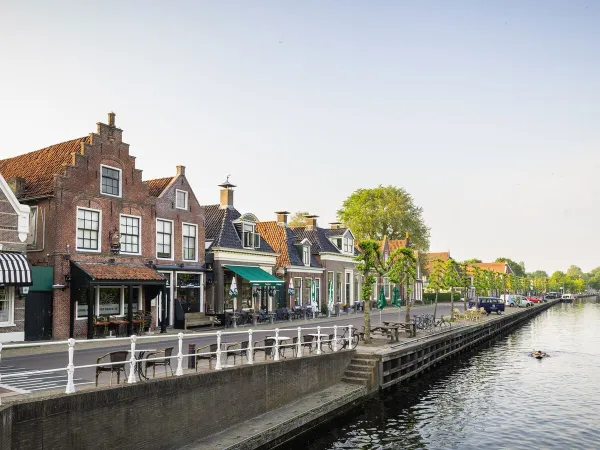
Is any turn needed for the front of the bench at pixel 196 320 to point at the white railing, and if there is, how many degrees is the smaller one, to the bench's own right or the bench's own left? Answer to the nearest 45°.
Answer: approximately 45° to the bench's own right

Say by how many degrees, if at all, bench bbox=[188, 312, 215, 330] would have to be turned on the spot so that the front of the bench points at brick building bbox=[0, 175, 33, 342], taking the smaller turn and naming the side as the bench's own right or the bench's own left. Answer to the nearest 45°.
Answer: approximately 90° to the bench's own right

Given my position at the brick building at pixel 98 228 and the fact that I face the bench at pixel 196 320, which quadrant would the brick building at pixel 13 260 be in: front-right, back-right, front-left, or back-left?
back-right

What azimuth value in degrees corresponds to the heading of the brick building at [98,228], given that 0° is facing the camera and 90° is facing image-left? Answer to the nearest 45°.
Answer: approximately 315°

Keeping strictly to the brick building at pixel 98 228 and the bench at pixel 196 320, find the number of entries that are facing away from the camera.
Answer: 0

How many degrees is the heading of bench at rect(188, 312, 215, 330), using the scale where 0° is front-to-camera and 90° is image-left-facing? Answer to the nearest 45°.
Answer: approximately 315°

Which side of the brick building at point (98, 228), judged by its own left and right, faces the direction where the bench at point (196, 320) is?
left

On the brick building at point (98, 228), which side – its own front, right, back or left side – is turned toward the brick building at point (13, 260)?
right
